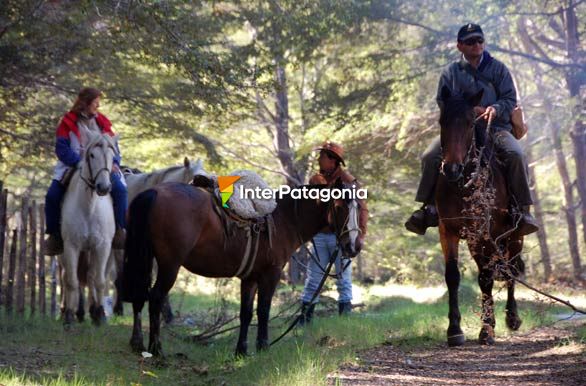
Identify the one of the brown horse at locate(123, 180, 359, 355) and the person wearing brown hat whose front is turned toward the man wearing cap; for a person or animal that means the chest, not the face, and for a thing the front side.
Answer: the brown horse

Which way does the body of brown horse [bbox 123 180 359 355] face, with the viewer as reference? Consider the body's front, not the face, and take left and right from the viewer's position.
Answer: facing to the right of the viewer

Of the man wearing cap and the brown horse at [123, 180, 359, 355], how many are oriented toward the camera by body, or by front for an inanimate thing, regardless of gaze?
1

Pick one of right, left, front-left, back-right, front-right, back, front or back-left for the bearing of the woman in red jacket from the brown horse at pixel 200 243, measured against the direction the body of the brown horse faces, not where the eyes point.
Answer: back-left

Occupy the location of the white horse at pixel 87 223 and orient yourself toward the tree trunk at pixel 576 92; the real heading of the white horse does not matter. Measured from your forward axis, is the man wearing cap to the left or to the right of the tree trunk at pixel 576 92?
right

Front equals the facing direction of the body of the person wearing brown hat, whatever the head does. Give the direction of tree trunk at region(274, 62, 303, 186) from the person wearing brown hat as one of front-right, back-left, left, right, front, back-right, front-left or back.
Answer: back-right

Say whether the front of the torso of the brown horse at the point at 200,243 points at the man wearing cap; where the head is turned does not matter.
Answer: yes

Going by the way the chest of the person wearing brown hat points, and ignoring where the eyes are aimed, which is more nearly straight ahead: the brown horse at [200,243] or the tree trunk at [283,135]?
the brown horse

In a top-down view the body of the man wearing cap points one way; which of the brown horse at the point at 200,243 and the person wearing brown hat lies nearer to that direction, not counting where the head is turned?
the brown horse

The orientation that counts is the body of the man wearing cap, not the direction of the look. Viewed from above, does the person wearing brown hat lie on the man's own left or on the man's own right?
on the man's own right

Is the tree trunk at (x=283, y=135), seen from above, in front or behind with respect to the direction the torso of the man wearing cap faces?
behind
